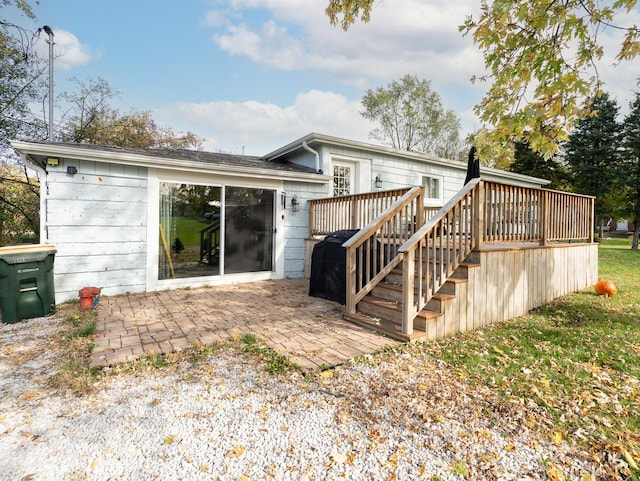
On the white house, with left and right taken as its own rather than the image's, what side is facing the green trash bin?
right

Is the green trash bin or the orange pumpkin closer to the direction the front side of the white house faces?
the orange pumpkin

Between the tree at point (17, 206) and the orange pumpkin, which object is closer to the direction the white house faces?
the orange pumpkin

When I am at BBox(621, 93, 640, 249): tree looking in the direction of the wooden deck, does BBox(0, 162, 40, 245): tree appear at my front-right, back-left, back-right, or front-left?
front-right

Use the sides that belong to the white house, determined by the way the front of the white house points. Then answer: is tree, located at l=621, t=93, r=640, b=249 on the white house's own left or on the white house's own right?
on the white house's own left

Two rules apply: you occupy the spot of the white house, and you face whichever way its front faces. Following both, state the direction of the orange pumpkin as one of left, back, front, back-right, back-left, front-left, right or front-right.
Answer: front-left

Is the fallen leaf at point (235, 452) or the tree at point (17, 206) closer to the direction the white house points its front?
the fallen leaf

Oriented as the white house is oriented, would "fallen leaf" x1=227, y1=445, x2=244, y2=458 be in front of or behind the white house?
in front

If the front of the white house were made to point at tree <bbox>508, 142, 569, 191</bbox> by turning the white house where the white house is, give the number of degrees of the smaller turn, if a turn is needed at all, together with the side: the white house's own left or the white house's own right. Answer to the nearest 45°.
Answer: approximately 90° to the white house's own left

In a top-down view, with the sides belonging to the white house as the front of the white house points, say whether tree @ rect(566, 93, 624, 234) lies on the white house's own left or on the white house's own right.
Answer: on the white house's own left

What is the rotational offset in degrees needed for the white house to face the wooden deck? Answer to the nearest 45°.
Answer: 0° — it already faces it

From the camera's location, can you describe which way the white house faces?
facing the viewer and to the right of the viewer
